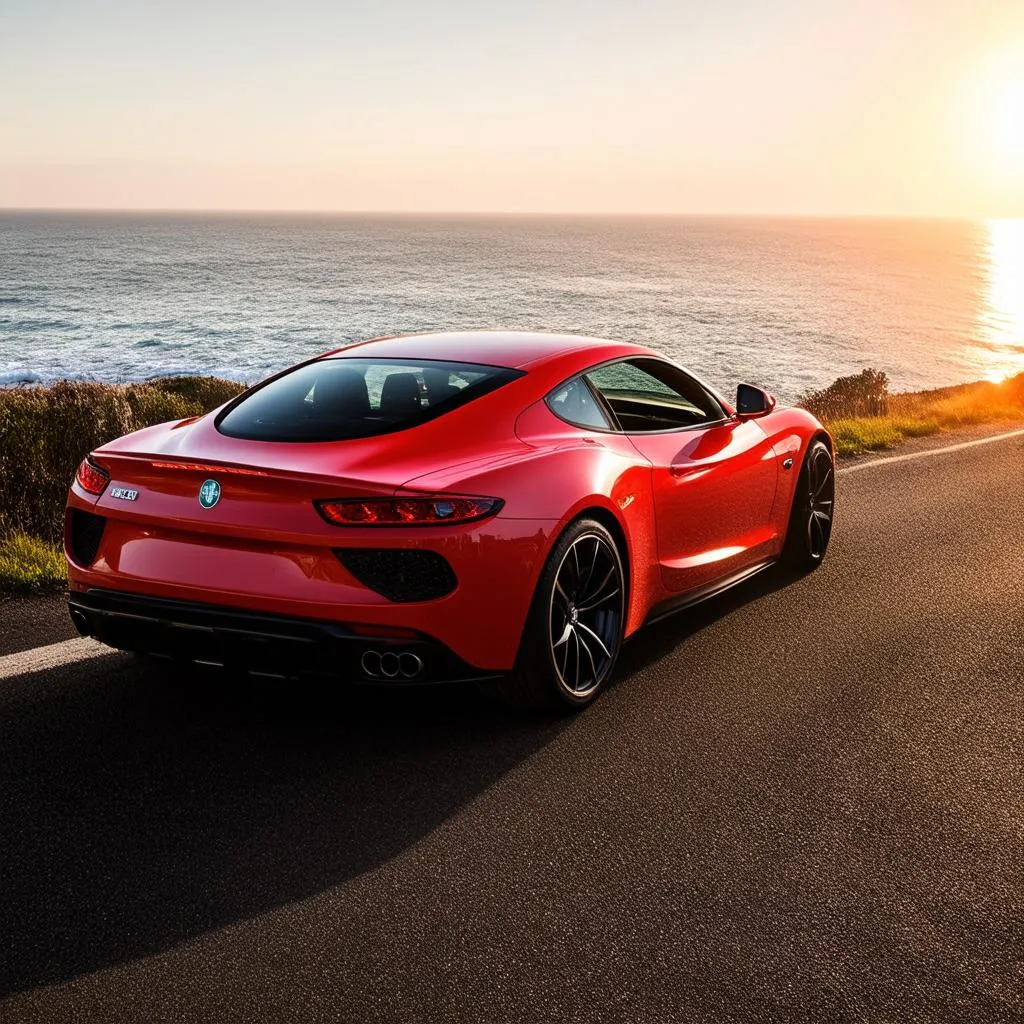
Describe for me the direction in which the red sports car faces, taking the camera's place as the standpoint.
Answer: facing away from the viewer and to the right of the viewer

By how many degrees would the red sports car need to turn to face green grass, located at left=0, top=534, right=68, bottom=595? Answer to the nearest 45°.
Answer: approximately 90° to its left
